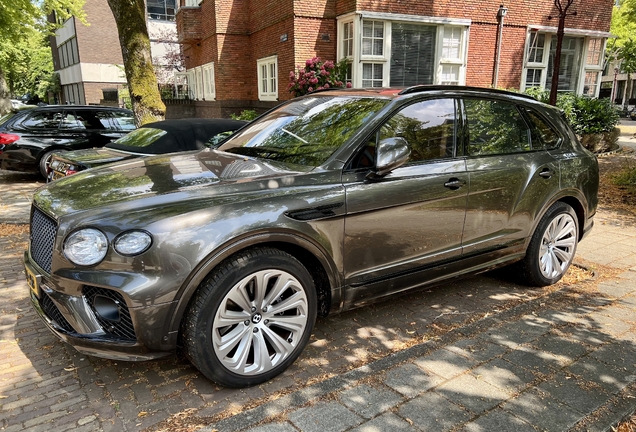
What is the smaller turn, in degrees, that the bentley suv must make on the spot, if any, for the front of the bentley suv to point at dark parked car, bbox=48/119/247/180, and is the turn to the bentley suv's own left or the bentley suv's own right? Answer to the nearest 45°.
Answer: approximately 90° to the bentley suv's own right

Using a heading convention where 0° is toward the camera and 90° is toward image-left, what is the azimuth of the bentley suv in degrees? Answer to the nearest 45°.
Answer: approximately 45°

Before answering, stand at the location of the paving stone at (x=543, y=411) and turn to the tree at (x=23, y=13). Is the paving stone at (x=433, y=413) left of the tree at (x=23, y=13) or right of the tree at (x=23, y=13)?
left

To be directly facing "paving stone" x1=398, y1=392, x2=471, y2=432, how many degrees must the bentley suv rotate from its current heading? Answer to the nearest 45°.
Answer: approximately 90° to its left

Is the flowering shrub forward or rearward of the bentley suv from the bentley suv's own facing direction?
rearward

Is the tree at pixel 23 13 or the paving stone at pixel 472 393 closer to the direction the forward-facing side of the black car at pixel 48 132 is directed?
the tree

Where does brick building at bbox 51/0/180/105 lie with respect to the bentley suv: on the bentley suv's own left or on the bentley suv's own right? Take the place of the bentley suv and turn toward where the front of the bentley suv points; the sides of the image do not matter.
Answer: on the bentley suv's own right
